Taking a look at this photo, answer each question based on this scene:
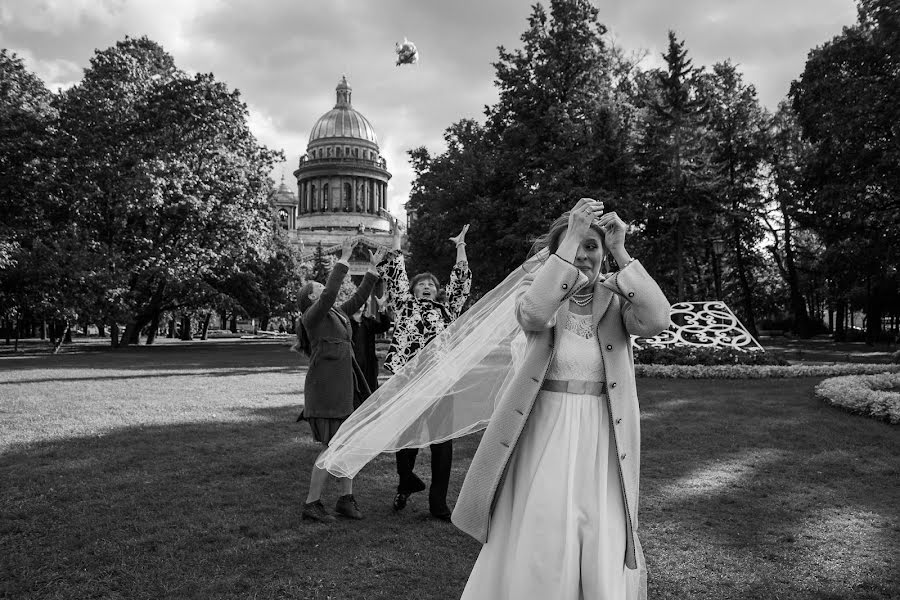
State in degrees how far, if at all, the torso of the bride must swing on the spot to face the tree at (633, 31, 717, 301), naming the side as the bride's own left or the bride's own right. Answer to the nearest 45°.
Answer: approximately 180°

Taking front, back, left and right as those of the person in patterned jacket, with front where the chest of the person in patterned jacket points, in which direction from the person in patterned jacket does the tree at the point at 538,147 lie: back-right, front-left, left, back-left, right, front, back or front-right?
back

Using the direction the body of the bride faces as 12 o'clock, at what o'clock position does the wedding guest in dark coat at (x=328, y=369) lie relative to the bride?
The wedding guest in dark coat is roughly at 5 o'clock from the bride.

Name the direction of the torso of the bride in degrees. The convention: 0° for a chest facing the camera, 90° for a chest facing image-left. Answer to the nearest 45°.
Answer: approximately 0°

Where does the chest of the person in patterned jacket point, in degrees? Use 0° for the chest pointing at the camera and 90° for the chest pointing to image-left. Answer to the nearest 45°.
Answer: approximately 0°

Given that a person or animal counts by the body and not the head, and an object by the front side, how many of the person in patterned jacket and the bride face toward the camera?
2

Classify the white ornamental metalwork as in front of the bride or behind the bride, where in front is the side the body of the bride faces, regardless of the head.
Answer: behind

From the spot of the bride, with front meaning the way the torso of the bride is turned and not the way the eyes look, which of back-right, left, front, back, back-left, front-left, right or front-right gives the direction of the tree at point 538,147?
back

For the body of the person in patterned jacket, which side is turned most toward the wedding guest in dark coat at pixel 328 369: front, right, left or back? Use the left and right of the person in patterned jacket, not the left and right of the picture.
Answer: right

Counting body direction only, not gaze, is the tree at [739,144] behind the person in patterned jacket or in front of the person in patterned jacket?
behind

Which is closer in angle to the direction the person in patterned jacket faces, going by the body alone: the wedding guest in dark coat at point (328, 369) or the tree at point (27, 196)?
the wedding guest in dark coat

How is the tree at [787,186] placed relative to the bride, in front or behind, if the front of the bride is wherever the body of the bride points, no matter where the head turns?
behind
